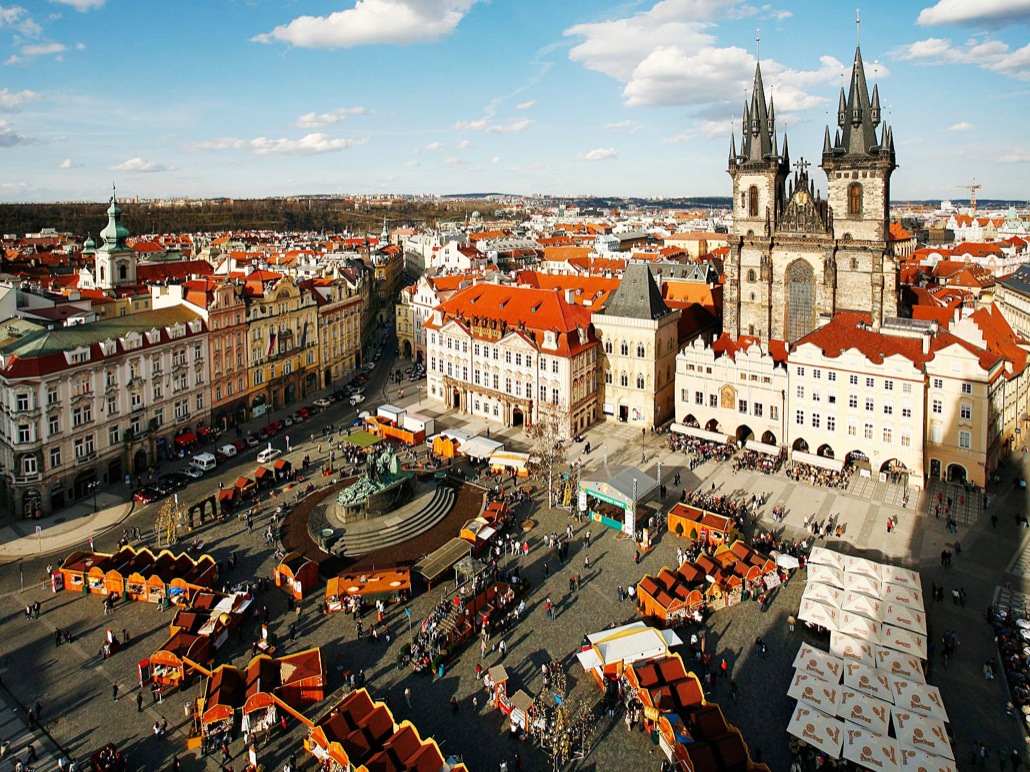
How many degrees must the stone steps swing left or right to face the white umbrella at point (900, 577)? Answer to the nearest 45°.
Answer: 0° — it already faces it

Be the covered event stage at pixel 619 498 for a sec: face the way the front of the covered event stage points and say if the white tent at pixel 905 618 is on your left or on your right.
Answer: on your left

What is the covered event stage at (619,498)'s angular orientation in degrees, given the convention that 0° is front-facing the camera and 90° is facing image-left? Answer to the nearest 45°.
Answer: approximately 45°

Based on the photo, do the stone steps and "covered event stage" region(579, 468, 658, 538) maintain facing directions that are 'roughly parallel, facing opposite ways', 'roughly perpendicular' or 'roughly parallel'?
roughly perpendicular
